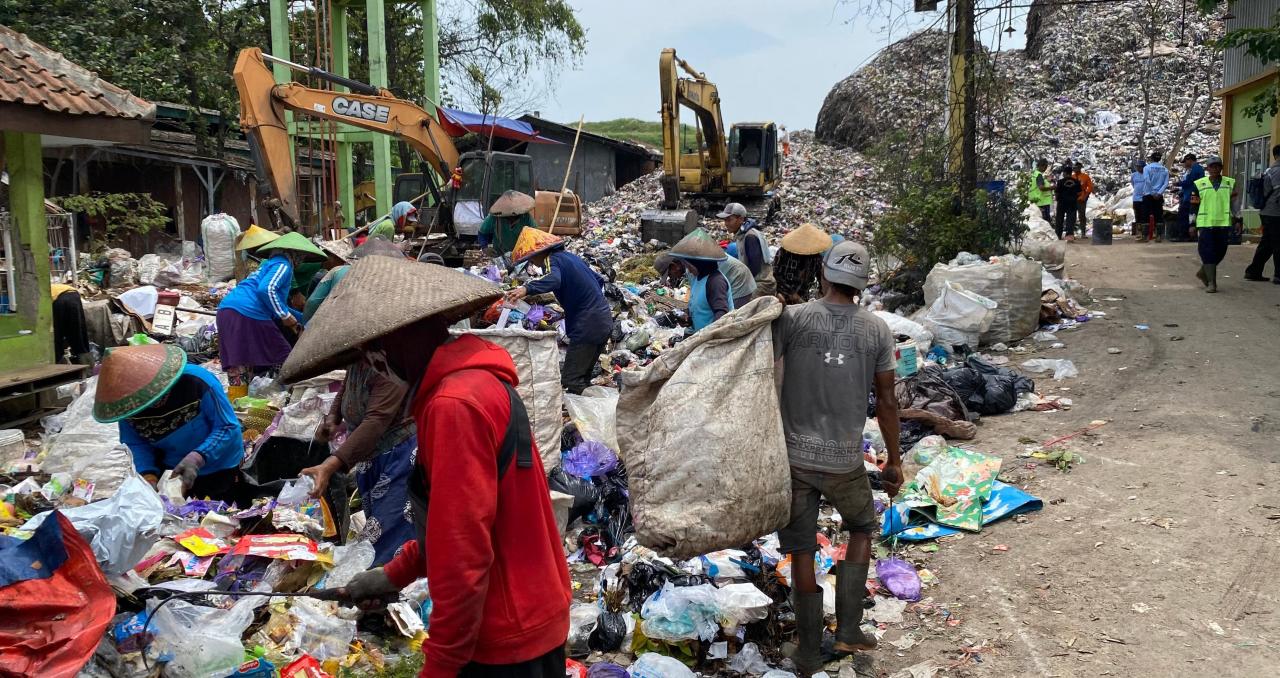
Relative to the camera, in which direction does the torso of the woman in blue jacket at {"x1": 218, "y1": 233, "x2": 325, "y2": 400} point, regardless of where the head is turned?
to the viewer's right

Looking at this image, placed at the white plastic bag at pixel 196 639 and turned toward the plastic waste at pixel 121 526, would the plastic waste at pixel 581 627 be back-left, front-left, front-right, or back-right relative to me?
back-right

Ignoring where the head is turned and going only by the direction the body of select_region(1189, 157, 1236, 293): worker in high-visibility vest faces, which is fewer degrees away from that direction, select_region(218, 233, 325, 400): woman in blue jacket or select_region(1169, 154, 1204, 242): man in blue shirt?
the woman in blue jacket

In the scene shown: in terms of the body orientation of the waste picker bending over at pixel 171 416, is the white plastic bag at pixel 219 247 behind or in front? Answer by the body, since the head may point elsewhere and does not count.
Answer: behind

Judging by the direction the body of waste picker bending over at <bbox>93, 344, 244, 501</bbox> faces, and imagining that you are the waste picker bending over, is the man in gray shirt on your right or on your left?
on your left

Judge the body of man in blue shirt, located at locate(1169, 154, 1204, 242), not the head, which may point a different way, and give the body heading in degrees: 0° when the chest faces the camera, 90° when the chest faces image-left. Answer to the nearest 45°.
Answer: approximately 90°

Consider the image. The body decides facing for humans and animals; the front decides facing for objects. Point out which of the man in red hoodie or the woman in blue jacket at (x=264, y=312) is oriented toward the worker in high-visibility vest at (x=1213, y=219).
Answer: the woman in blue jacket

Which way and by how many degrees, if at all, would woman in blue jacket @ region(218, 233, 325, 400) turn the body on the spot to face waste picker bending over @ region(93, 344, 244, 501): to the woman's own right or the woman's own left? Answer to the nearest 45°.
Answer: approximately 90° to the woman's own right

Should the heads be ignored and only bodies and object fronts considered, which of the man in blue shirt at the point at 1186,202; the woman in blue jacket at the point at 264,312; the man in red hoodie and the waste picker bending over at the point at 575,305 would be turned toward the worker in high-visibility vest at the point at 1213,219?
the woman in blue jacket
